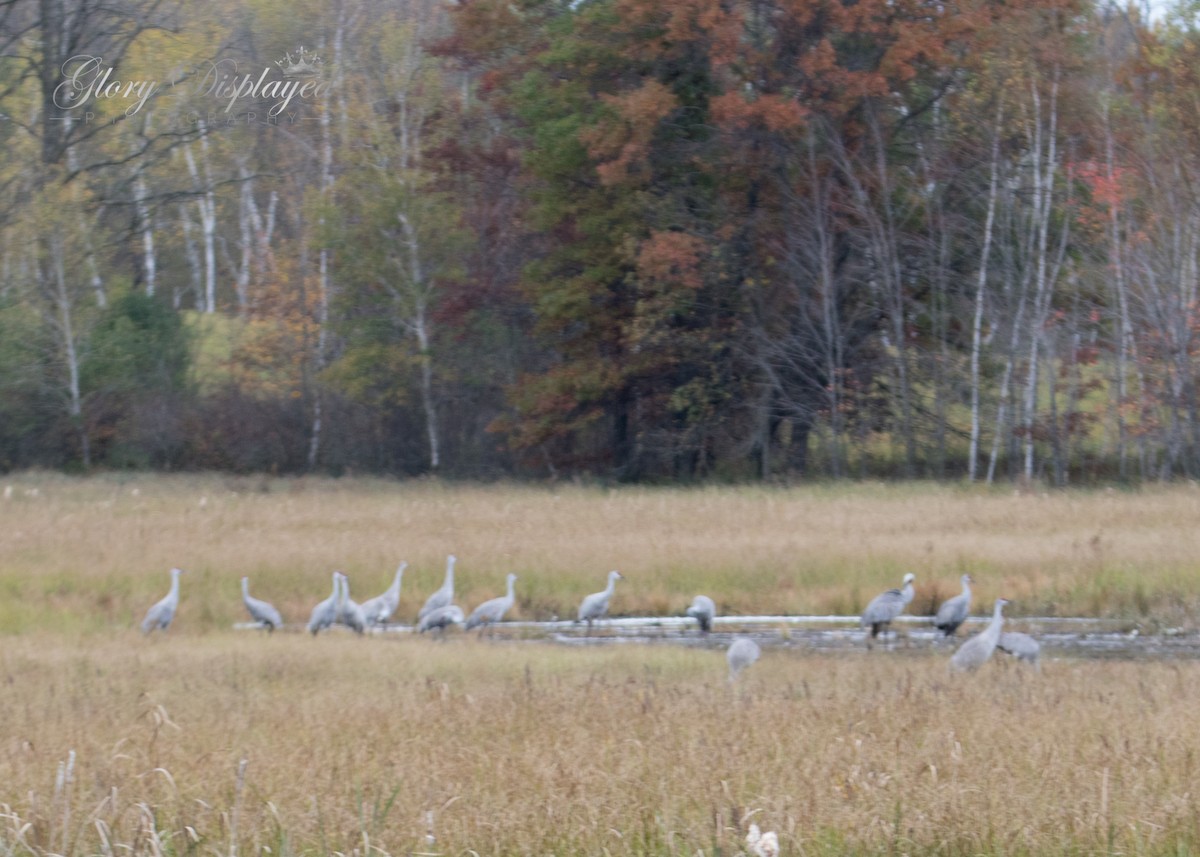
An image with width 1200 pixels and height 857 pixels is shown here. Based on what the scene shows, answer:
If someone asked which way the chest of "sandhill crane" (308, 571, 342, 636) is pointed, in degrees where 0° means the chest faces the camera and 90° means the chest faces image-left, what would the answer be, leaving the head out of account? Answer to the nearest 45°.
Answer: approximately 270°

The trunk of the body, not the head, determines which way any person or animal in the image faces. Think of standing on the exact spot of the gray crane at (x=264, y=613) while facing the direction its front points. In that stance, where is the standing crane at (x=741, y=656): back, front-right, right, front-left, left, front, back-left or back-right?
back-left

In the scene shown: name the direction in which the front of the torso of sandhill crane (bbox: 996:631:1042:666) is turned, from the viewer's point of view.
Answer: to the viewer's left

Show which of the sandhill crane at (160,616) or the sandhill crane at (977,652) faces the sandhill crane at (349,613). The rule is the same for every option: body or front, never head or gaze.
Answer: the sandhill crane at (160,616)

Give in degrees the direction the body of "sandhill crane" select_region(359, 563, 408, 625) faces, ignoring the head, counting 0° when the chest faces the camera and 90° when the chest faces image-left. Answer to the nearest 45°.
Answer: approximately 270°

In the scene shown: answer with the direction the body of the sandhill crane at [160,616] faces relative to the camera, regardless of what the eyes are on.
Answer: to the viewer's right

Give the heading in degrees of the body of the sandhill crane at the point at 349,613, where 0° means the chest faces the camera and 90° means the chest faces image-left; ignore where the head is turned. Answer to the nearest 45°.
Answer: approximately 90°

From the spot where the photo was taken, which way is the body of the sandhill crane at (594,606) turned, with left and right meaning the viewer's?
facing to the right of the viewer

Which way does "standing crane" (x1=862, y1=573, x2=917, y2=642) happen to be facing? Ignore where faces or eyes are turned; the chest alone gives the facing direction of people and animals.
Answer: to the viewer's right

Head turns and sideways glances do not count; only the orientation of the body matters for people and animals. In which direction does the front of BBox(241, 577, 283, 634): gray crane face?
to the viewer's left

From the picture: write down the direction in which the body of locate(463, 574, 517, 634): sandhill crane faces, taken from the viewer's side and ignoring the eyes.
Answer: to the viewer's right

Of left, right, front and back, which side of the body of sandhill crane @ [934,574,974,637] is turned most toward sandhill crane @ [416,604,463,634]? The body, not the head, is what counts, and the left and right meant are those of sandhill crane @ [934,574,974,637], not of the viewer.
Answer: back

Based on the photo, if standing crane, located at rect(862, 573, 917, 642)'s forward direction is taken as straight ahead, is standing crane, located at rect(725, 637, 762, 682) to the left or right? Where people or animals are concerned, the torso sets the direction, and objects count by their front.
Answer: on its right
